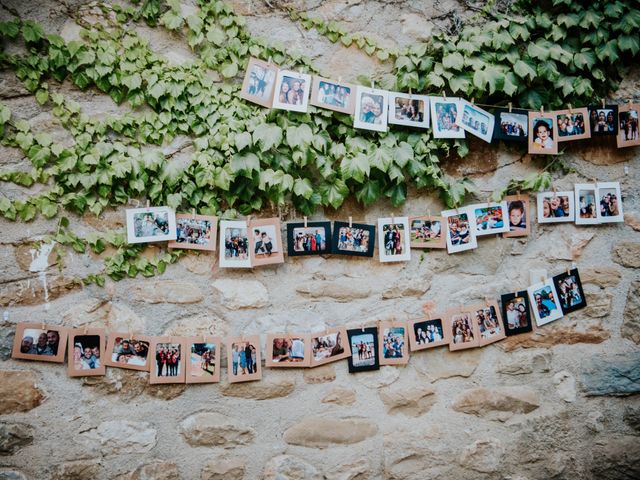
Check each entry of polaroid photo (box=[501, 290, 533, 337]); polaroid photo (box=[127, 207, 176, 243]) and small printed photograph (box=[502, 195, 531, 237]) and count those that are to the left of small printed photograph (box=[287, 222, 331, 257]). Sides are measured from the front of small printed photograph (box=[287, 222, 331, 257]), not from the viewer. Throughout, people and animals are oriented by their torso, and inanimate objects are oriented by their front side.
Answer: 2

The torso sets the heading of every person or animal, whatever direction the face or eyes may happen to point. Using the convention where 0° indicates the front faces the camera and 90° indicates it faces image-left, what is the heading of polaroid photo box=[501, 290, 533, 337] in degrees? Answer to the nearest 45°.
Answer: approximately 0°

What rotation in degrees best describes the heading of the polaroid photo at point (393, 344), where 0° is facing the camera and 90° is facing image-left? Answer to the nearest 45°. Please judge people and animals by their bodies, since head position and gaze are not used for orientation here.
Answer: approximately 0°

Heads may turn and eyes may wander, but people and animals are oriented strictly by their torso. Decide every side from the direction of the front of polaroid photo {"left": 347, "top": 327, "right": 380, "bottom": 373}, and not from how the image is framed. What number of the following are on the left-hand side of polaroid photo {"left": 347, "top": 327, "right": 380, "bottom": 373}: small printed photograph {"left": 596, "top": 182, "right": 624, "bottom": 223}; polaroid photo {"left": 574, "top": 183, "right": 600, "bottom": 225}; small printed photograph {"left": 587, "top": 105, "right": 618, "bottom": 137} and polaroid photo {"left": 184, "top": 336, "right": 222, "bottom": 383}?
3
